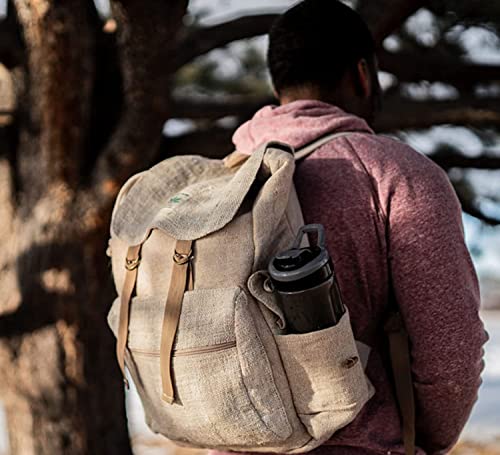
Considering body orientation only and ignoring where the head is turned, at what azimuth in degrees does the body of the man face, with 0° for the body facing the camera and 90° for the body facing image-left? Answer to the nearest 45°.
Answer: approximately 225°

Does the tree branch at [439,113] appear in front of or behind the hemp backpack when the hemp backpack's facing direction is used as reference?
behind

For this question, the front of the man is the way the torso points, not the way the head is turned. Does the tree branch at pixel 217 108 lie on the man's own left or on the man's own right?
on the man's own left

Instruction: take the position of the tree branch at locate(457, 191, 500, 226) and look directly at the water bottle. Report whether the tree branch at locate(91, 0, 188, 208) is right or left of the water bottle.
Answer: right

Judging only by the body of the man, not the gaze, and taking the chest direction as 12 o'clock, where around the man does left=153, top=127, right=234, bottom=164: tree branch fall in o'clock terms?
The tree branch is roughly at 10 o'clock from the man.

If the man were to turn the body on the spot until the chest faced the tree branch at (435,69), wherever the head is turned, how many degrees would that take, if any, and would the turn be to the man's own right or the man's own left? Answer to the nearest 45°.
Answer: approximately 45° to the man's own left

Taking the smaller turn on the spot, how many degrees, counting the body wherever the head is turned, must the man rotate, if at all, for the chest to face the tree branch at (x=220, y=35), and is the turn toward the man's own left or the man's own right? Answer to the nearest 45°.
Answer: approximately 45° to the man's own left

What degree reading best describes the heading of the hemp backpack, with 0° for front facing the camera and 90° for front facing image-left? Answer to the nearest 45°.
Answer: approximately 45°

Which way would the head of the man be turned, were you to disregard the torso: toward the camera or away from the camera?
away from the camera

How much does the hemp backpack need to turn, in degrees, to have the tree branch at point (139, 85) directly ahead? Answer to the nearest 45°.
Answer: approximately 135° to its right
